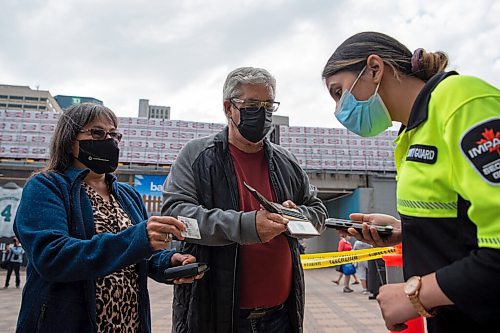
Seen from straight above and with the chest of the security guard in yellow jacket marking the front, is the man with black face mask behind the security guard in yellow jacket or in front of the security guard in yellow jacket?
in front

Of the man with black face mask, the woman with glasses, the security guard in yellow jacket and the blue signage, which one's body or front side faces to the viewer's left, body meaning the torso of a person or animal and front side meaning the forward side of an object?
the security guard in yellow jacket

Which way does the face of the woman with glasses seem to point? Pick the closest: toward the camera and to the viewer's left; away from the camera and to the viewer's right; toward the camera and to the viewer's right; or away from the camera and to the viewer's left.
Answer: toward the camera and to the viewer's right

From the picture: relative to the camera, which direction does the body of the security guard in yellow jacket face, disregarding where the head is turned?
to the viewer's left

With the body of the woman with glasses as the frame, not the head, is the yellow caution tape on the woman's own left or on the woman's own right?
on the woman's own left

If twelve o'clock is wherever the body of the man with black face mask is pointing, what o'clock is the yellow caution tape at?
The yellow caution tape is roughly at 8 o'clock from the man with black face mask.

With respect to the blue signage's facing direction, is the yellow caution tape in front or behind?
in front

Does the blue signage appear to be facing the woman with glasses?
yes

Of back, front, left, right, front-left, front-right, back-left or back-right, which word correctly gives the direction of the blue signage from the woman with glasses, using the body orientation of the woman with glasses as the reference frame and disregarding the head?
back-left

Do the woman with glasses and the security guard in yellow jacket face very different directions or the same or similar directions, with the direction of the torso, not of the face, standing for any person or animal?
very different directions

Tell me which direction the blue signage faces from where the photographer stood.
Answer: facing the viewer

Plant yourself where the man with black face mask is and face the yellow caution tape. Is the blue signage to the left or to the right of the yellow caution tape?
left

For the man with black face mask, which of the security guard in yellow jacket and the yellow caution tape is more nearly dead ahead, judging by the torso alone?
the security guard in yellow jacket

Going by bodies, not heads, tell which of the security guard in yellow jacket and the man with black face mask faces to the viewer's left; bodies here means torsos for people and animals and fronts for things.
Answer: the security guard in yellow jacket

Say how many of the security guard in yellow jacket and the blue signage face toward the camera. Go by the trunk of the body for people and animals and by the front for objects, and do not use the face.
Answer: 1

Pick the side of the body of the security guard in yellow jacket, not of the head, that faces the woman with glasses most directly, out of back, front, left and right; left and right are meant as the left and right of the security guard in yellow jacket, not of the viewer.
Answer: front
